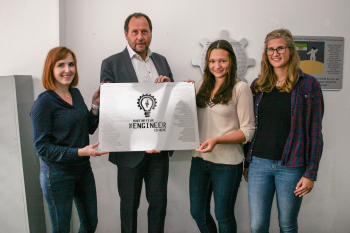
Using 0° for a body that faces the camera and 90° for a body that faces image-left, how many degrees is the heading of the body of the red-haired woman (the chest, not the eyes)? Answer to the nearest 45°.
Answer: approximately 315°
